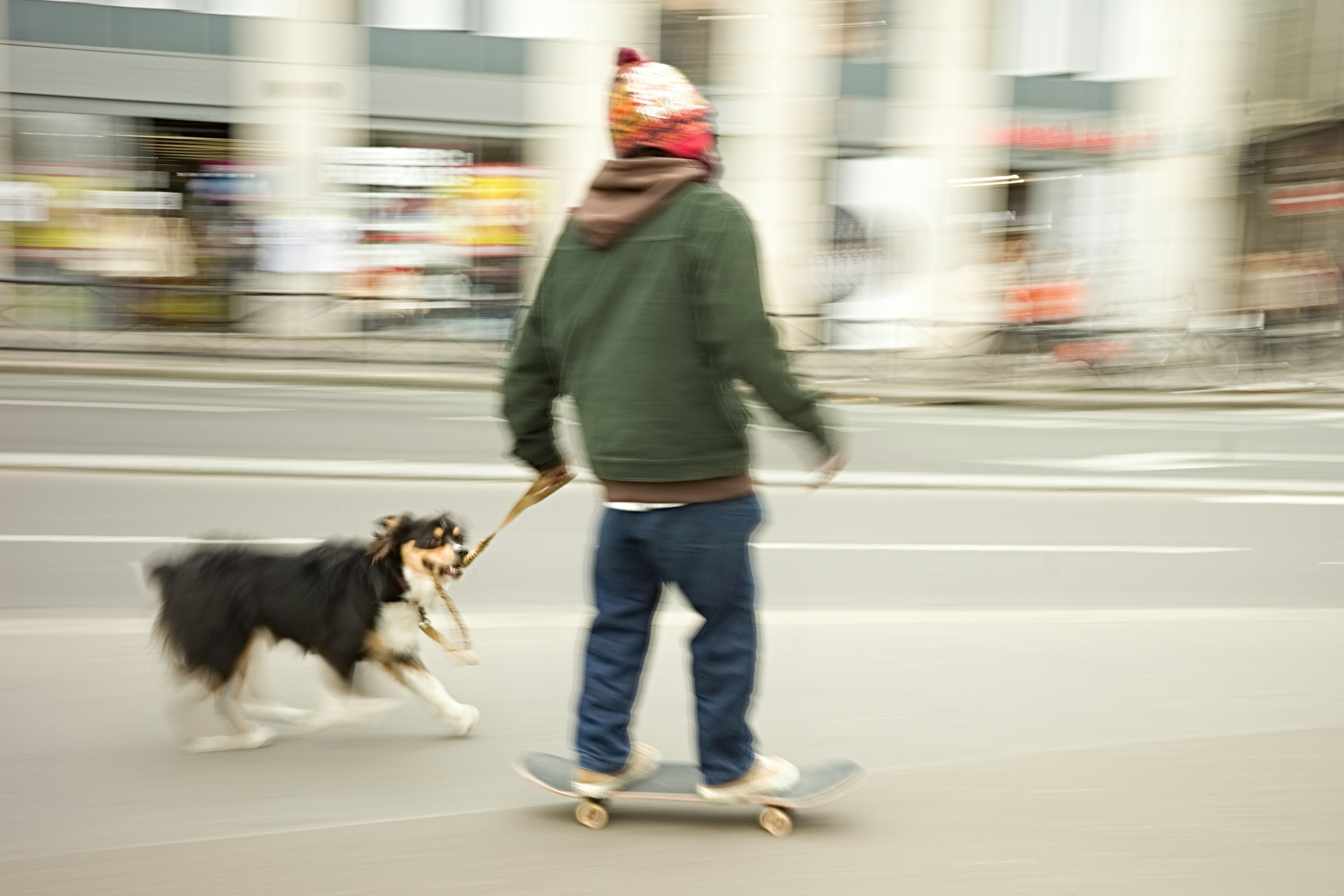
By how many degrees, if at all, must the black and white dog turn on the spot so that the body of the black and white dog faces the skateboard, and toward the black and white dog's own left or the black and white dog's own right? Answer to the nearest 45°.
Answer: approximately 45° to the black and white dog's own right

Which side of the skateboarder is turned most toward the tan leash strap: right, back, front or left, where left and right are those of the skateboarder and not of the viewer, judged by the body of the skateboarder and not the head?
left

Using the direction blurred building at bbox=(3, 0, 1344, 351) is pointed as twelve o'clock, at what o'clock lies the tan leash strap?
The tan leash strap is roughly at 12 o'clock from the blurred building.

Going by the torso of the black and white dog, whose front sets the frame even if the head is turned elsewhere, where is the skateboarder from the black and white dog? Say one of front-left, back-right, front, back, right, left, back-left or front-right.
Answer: front-right

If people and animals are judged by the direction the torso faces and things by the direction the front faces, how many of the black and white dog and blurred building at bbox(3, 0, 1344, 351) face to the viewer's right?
1

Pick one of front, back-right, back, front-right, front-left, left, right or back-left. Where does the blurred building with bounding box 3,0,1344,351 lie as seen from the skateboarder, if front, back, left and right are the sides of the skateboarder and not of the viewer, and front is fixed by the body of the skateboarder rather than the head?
front-left
